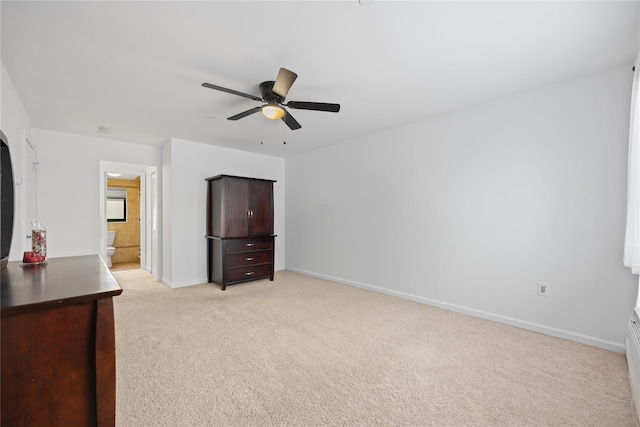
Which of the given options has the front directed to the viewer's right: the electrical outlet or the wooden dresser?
the wooden dresser

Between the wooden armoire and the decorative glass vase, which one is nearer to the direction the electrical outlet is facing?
the decorative glass vase

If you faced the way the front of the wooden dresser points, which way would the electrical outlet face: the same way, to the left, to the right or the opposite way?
the opposite way

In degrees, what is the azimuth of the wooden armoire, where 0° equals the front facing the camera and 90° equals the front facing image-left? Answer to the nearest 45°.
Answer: approximately 315°

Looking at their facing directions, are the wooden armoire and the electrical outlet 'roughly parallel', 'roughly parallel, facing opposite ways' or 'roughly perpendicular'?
roughly perpendicular

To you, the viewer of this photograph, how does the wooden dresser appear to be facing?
facing to the right of the viewer

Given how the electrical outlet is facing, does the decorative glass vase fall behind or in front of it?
in front
